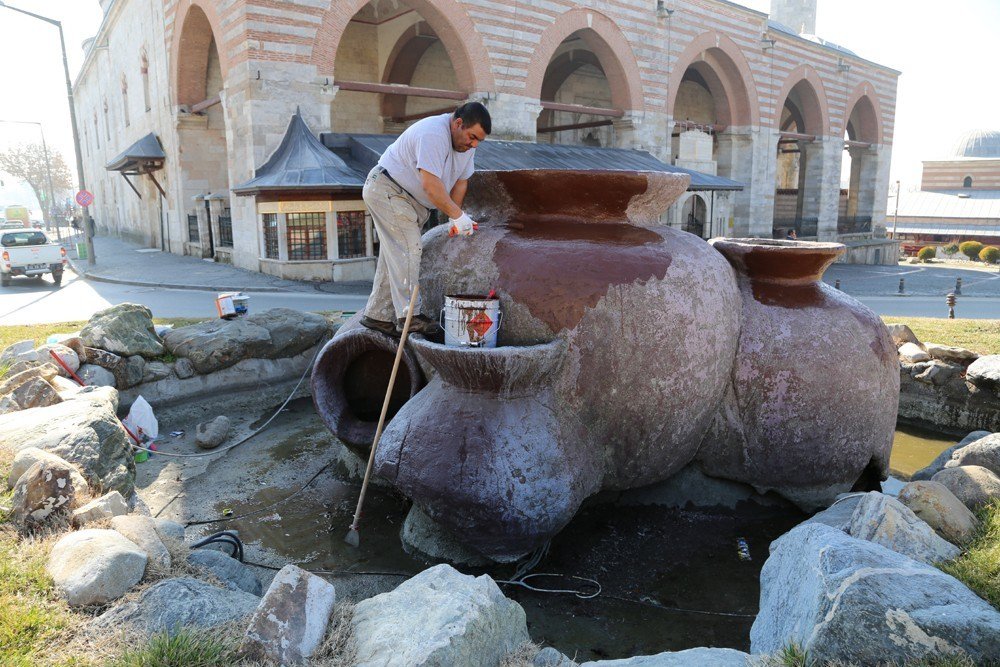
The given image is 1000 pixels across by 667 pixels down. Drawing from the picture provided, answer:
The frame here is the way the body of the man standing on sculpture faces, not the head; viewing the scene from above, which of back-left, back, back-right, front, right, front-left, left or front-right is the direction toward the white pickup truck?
back-left

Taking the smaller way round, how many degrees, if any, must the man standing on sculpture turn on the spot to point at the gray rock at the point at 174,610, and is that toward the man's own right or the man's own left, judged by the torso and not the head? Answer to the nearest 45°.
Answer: approximately 135° to the man's own right

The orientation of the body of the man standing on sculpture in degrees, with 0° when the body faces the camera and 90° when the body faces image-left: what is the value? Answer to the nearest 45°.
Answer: approximately 270°

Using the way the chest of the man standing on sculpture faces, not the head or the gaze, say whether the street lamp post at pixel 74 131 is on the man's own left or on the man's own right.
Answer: on the man's own left

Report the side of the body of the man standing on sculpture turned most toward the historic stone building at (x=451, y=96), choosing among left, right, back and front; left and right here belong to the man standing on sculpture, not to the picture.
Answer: left

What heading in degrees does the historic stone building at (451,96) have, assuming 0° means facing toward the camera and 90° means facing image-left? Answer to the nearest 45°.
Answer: approximately 315°

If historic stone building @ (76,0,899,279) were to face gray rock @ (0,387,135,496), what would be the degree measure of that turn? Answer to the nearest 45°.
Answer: approximately 45° to its right
